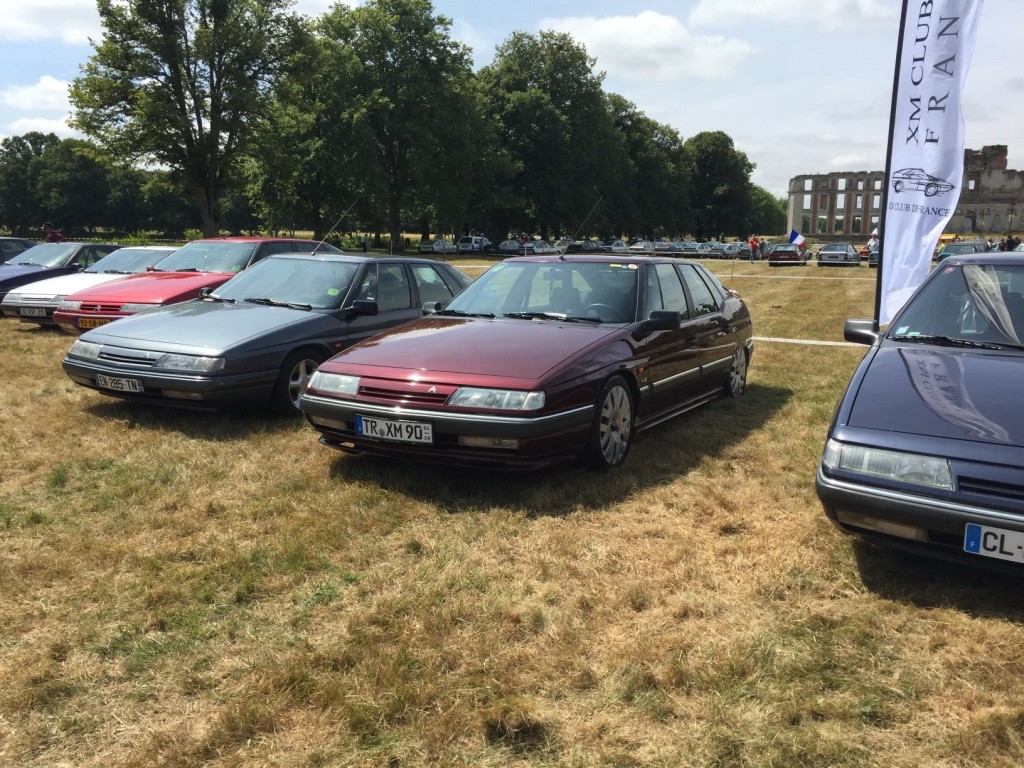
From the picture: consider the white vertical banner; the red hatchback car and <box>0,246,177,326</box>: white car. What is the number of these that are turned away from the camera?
0

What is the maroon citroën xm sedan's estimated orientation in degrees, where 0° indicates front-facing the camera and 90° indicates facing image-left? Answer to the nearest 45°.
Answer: approximately 45°

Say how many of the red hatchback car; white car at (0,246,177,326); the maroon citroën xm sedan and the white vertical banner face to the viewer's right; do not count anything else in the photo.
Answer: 0

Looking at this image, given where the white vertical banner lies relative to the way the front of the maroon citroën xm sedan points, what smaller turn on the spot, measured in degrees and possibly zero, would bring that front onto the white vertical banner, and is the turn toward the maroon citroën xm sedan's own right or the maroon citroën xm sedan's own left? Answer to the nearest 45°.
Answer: approximately 180°

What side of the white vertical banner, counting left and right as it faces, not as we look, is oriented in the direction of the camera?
front

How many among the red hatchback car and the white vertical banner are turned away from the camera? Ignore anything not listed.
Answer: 0

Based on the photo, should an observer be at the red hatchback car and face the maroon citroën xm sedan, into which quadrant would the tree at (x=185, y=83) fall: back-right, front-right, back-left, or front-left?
back-left

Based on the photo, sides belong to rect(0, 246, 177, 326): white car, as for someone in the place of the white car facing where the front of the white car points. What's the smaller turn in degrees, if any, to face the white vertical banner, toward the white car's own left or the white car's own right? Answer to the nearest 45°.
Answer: approximately 90° to the white car's own left

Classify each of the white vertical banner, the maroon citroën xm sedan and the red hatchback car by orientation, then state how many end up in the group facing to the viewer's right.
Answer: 0

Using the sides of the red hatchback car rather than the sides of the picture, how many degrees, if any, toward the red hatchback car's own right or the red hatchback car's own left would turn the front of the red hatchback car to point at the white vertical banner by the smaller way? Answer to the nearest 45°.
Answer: approximately 90° to the red hatchback car's own left
